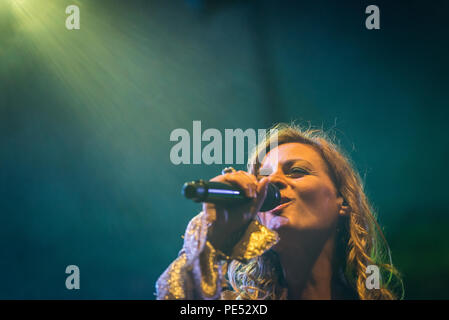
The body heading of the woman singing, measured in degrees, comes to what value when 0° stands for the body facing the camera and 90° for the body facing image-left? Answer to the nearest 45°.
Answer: approximately 45°

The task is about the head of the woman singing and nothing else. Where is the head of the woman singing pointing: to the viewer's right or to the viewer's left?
to the viewer's left
